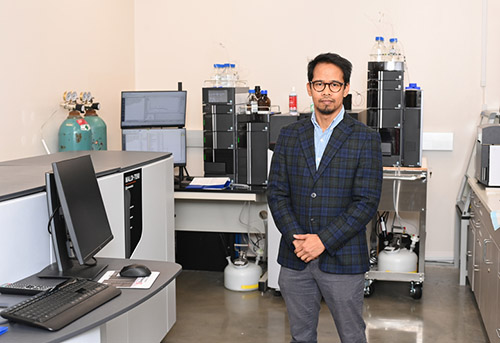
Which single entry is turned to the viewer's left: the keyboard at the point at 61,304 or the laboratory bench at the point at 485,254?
the laboratory bench

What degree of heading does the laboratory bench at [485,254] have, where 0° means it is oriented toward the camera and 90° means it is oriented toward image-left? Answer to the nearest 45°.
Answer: approximately 90°

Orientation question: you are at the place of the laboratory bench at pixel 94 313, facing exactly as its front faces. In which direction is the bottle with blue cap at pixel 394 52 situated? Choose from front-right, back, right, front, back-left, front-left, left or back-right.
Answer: left

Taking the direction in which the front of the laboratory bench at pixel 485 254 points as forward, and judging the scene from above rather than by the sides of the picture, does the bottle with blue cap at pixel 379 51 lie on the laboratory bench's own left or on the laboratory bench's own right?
on the laboratory bench's own right

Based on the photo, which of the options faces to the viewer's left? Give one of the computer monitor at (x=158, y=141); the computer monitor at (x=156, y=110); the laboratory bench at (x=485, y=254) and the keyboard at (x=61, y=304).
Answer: the laboratory bench

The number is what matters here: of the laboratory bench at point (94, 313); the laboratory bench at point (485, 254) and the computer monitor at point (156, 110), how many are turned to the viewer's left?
1

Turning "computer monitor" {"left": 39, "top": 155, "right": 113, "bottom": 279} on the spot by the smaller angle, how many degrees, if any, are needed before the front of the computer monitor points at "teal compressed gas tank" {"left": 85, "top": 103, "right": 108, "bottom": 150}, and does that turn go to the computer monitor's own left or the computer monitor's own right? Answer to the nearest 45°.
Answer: approximately 135° to the computer monitor's own left

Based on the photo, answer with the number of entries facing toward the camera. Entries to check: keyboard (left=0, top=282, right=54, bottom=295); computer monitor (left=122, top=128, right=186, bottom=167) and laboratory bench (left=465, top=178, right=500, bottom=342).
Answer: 2
